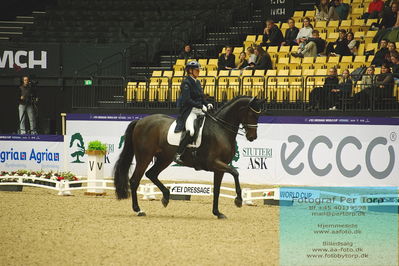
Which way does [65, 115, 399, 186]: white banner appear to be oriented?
toward the camera

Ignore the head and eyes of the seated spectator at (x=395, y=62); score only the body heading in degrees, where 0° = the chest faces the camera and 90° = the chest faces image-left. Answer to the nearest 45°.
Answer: approximately 45°

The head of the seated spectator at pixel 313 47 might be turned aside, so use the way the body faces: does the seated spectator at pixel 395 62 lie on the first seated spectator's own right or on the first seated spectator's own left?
on the first seated spectator's own left

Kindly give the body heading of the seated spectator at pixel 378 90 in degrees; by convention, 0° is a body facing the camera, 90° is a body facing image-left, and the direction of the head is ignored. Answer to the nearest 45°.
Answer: approximately 45°

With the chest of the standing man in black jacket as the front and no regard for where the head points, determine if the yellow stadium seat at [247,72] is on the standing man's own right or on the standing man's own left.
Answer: on the standing man's own left

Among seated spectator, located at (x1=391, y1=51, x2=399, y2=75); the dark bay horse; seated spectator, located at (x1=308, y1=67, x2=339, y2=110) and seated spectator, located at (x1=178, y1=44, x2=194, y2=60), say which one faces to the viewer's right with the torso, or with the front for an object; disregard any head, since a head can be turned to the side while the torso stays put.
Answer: the dark bay horse

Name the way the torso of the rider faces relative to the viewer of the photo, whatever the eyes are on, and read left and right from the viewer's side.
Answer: facing to the right of the viewer

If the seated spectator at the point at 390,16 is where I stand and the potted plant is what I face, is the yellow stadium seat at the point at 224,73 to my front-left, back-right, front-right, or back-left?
front-right

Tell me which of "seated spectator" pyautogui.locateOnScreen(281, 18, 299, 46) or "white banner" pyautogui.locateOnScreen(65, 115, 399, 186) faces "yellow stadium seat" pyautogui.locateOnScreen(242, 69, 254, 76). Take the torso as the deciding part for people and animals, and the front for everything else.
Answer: the seated spectator

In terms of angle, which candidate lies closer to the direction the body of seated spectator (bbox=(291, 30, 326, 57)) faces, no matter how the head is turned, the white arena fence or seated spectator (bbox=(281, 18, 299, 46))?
the white arena fence

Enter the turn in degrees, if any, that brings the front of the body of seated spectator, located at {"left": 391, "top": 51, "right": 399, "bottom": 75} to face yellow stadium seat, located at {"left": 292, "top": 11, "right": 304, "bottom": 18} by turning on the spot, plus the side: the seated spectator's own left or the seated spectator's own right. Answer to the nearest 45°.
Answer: approximately 90° to the seated spectator's own right

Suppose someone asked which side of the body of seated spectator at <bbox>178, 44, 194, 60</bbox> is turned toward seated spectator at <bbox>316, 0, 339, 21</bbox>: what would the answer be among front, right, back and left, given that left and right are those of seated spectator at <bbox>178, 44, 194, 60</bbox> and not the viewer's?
left
